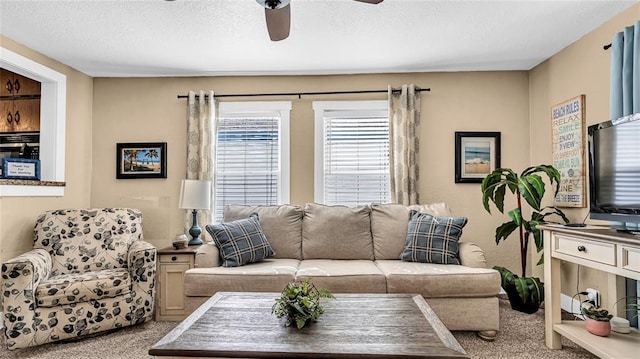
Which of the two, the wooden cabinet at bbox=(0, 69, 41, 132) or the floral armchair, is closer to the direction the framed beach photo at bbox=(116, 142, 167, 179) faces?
the floral armchair

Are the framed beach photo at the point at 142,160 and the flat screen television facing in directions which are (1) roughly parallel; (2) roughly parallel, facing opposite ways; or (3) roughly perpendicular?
roughly perpendicular

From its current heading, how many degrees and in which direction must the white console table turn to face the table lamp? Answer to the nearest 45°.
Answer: approximately 45° to its right

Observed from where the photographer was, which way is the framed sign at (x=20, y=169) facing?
facing the viewer

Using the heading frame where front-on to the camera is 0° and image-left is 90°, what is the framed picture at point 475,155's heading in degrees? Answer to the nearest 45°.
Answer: approximately 0°

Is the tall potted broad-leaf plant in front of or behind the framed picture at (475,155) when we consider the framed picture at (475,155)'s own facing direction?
in front

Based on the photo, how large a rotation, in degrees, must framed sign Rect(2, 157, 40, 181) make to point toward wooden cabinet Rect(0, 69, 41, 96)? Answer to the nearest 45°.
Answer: approximately 180°

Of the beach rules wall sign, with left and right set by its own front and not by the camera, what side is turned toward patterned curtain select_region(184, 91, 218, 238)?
front

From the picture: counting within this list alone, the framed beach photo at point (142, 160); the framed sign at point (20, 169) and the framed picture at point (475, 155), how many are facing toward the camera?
3

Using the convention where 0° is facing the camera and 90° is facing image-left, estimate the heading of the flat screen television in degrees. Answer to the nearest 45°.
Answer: approximately 45°

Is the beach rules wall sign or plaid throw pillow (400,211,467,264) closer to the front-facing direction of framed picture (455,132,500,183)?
the plaid throw pillow

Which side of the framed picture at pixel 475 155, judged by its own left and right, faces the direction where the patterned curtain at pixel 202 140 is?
right

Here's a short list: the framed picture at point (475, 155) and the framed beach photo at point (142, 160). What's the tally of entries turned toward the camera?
2

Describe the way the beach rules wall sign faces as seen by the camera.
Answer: facing the viewer and to the left of the viewer

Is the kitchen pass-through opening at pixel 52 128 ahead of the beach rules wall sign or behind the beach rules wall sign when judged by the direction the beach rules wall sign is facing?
ahead

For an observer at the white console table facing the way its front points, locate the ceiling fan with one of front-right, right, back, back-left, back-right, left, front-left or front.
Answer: front

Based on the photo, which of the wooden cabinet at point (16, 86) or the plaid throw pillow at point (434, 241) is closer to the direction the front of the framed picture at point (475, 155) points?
the plaid throw pillow

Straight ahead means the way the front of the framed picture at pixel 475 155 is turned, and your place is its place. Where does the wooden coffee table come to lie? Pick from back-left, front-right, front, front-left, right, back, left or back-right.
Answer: front

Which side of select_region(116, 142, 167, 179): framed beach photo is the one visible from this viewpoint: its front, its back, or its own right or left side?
front
